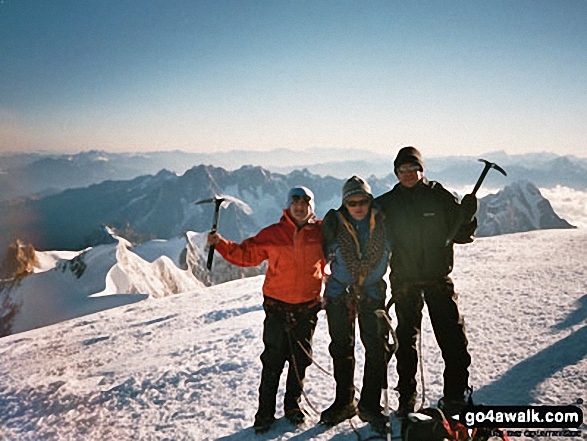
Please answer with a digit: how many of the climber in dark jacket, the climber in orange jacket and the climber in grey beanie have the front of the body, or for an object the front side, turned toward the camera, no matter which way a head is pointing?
3

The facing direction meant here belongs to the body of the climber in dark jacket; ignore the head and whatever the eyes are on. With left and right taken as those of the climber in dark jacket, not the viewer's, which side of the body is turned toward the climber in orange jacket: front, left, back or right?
right

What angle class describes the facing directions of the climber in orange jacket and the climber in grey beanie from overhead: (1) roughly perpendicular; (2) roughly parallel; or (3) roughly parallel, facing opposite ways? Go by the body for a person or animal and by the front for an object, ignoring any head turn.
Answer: roughly parallel

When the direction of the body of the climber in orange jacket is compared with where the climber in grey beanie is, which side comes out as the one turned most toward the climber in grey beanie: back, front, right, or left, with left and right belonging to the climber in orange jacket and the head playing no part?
left

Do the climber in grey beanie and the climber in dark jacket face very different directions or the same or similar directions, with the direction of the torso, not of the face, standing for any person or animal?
same or similar directions

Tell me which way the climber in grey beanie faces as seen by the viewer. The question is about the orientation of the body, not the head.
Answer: toward the camera

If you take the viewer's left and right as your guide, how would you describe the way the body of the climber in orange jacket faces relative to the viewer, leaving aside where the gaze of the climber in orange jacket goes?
facing the viewer

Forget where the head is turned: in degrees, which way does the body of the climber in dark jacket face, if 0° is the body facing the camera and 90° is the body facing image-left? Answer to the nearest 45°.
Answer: approximately 0°

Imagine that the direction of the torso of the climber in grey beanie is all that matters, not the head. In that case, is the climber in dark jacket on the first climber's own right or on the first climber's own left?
on the first climber's own left

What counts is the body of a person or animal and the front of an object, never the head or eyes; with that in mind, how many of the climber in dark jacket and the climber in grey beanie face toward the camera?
2
